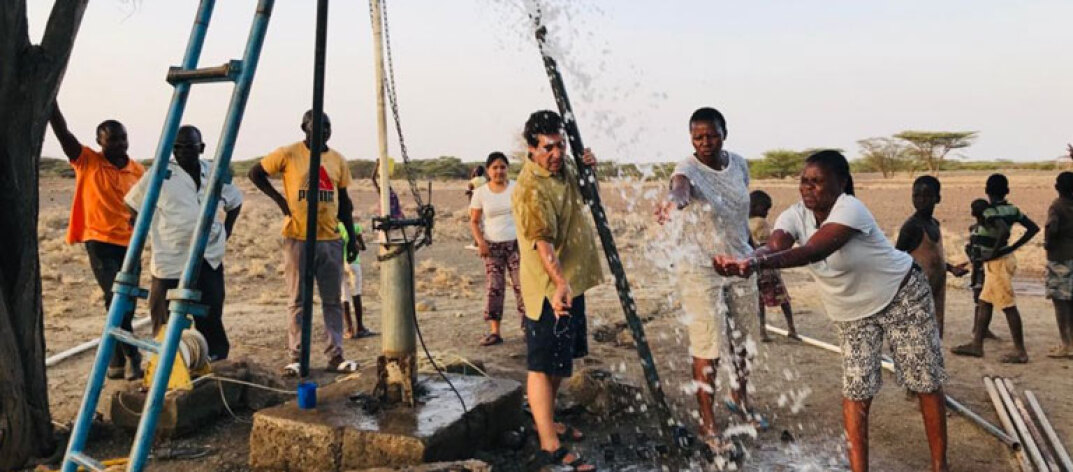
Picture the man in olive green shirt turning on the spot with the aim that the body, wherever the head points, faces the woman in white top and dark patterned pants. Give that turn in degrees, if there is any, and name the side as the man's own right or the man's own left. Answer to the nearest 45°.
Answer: approximately 135° to the man's own left

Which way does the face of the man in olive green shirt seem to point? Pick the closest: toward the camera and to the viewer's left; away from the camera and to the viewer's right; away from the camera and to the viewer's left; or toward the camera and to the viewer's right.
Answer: toward the camera and to the viewer's right

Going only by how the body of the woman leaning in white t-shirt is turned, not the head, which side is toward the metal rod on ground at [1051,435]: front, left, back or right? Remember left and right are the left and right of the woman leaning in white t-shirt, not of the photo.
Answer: back

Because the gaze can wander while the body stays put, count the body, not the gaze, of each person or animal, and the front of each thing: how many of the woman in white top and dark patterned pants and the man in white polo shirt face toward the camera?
2

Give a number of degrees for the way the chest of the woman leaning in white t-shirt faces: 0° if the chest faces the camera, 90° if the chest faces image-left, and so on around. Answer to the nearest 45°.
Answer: approximately 45°

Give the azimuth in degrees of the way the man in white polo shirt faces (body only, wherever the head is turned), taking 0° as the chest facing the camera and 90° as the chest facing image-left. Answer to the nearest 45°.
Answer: approximately 0°

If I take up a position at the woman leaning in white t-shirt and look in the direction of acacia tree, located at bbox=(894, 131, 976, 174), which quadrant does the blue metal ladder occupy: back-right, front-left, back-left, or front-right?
back-left

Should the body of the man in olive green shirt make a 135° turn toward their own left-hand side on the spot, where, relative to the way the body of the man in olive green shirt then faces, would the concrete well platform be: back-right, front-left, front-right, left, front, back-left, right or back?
left

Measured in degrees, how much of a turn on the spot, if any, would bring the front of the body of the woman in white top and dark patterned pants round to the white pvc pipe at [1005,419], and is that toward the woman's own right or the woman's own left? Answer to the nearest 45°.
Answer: approximately 45° to the woman's own left

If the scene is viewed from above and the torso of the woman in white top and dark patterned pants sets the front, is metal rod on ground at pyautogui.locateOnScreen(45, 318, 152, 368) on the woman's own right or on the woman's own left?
on the woman's own right

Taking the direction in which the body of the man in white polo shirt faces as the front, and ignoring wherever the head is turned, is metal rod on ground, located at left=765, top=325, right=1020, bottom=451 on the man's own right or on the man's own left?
on the man's own left

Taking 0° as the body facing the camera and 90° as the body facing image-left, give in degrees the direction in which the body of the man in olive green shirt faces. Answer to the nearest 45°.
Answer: approximately 315°
